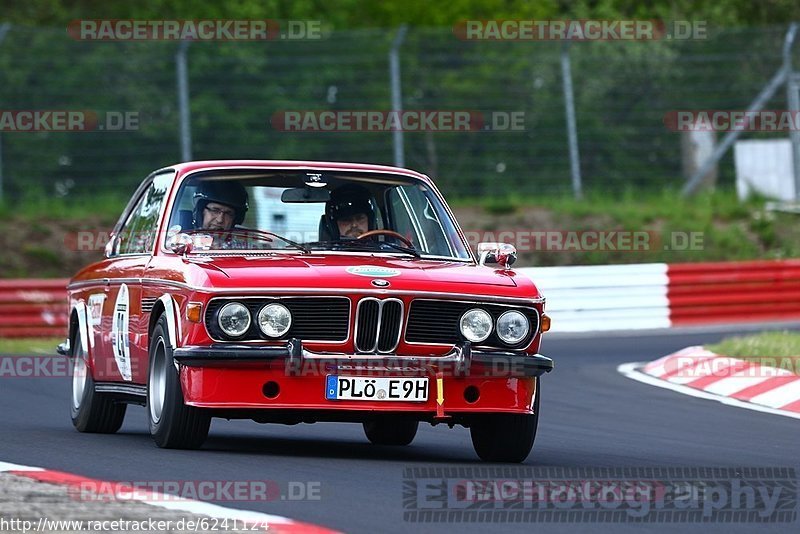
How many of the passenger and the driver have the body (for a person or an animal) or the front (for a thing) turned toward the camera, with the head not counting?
2

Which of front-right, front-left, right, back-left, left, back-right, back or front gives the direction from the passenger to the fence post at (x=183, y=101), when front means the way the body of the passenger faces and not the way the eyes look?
back

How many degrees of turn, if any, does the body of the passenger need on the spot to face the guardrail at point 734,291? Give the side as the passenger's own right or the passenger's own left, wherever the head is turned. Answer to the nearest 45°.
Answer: approximately 135° to the passenger's own left

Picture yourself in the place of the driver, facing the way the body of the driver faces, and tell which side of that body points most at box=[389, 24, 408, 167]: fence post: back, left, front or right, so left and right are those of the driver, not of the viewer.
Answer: back

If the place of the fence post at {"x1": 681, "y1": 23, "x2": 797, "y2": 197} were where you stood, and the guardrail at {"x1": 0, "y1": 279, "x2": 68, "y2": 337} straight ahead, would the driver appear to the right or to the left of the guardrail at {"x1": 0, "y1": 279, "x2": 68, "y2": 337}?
left

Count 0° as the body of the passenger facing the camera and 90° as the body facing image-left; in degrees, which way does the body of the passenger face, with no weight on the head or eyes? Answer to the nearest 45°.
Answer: approximately 0°

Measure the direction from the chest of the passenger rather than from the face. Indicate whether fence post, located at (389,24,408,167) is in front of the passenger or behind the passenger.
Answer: behind

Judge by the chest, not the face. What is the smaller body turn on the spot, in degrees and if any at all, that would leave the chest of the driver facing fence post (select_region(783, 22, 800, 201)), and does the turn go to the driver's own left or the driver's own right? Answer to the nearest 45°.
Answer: approximately 135° to the driver's own left
